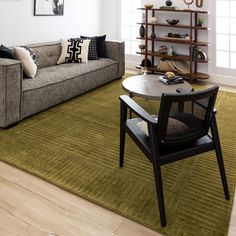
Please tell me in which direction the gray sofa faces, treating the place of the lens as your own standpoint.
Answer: facing the viewer and to the right of the viewer

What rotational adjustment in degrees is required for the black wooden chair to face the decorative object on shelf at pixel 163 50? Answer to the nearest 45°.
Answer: approximately 45° to its right

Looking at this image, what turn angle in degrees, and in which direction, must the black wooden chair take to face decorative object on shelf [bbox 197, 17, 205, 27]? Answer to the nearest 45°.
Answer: approximately 45° to its right

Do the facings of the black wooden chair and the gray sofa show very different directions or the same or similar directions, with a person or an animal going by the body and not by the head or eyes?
very different directions

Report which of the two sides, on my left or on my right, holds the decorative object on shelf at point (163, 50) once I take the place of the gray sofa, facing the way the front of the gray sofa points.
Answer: on my left

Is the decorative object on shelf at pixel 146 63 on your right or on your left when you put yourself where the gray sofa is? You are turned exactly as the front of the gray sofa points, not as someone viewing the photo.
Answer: on your left

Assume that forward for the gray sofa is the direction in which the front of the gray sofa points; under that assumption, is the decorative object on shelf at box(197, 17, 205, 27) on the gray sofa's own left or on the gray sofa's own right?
on the gray sofa's own left

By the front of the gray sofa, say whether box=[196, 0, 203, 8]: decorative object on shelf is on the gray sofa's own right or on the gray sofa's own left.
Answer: on the gray sofa's own left
